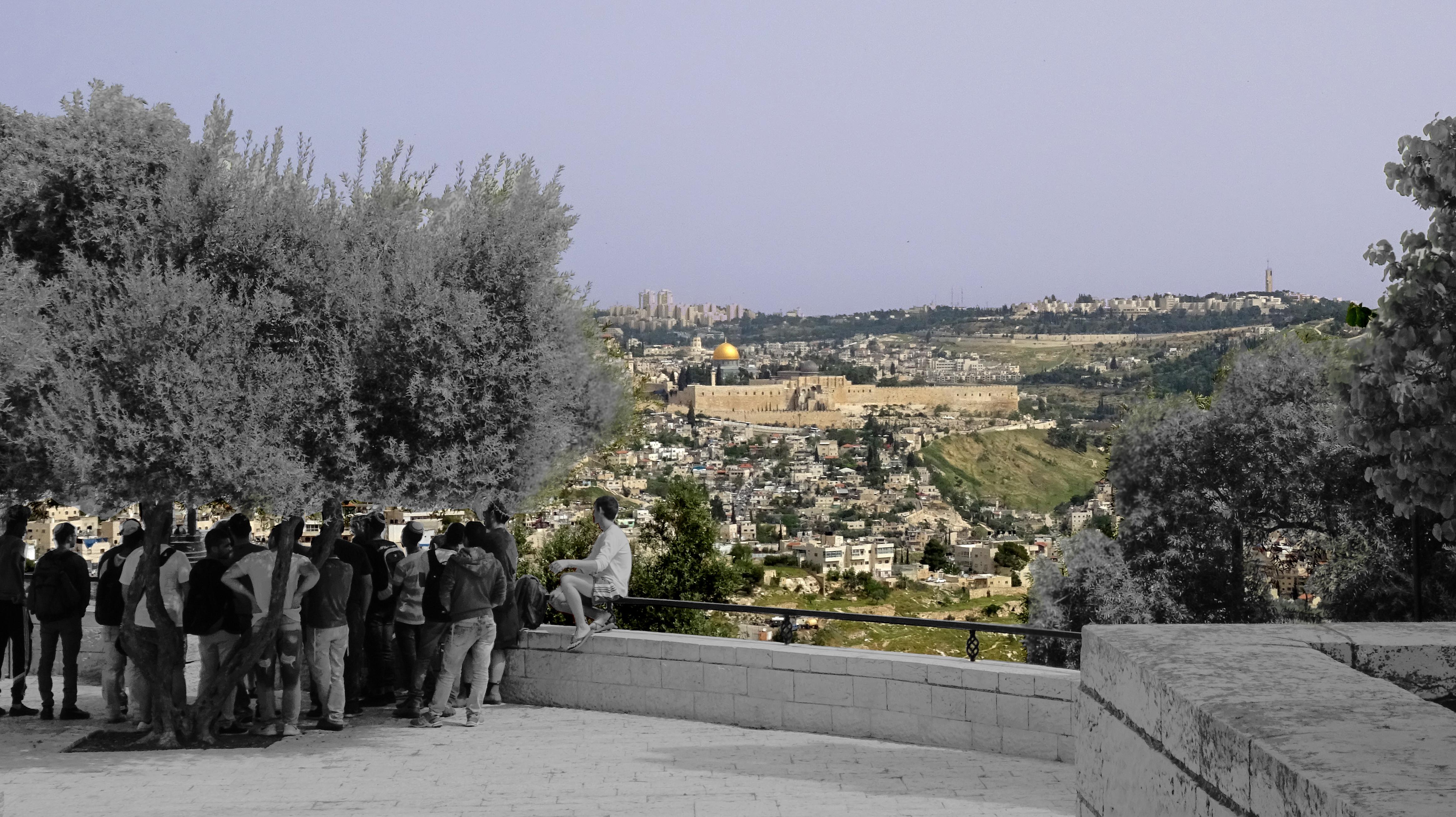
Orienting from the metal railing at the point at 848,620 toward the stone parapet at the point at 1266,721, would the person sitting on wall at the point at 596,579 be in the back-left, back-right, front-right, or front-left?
back-right

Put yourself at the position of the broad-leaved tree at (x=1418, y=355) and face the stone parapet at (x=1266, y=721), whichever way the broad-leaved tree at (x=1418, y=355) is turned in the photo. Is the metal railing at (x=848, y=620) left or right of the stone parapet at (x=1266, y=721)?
right

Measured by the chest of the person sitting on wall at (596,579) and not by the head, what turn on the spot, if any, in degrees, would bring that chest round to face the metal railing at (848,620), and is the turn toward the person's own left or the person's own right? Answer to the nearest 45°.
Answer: approximately 135° to the person's own left

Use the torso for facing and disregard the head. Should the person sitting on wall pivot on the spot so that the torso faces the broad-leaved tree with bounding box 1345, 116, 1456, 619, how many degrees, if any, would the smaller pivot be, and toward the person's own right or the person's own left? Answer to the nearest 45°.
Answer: approximately 180°

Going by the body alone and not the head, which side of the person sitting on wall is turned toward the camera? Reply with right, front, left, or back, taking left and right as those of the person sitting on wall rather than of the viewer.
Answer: left

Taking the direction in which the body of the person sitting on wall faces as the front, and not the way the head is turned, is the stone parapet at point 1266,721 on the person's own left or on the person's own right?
on the person's own left
